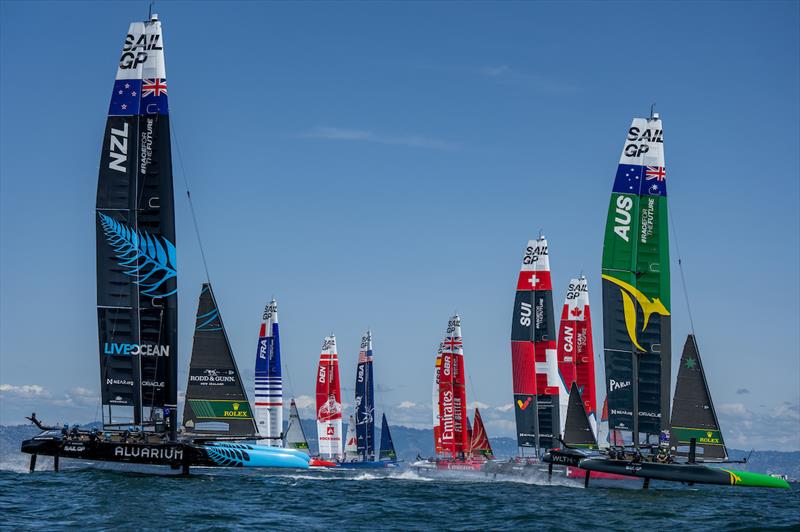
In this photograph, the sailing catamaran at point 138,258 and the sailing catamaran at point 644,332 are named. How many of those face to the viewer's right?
2

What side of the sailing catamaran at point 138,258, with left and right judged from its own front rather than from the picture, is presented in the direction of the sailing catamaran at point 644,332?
front

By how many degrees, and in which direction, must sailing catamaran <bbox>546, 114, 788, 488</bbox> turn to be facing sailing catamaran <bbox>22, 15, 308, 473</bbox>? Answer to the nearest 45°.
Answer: approximately 135° to its right

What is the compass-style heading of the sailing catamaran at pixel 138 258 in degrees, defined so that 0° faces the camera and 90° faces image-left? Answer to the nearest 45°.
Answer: approximately 270°

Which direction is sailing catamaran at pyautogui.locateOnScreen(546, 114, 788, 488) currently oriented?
to the viewer's right
